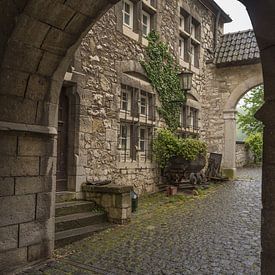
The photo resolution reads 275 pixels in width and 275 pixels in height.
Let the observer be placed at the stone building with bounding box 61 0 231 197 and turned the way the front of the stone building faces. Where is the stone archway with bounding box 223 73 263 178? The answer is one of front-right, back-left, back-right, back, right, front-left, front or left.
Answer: left

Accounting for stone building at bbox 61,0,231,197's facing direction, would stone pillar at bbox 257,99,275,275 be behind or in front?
in front

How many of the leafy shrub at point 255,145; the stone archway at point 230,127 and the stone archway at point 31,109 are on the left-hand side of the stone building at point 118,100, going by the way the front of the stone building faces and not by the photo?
2

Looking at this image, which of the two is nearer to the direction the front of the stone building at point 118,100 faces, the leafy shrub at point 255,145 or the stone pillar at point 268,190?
the stone pillar

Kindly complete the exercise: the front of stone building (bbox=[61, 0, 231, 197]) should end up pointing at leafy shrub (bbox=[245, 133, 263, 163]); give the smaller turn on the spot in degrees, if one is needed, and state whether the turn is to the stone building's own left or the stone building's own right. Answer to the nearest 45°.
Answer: approximately 90° to the stone building's own left

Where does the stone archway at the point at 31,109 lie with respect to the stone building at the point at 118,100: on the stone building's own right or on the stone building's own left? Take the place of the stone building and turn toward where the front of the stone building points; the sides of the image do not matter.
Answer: on the stone building's own right

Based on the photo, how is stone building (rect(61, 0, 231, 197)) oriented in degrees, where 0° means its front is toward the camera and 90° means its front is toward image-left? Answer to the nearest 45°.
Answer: approximately 315°
